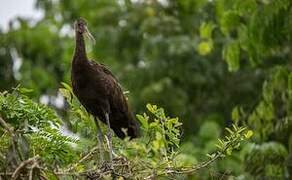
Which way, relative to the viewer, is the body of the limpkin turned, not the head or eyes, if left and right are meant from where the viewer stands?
facing the viewer and to the left of the viewer
